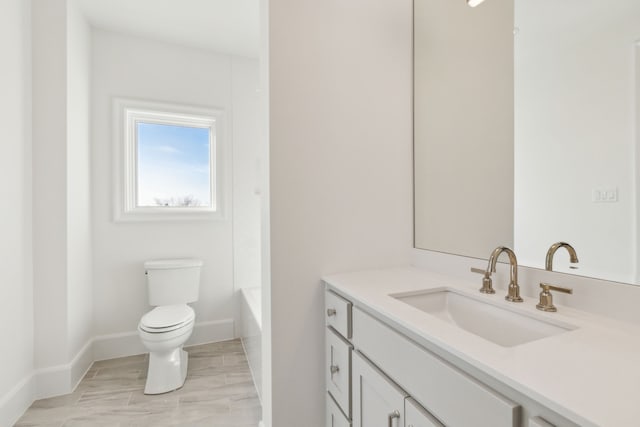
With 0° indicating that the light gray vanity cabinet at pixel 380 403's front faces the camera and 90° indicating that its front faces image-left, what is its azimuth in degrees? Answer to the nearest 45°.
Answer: approximately 45°

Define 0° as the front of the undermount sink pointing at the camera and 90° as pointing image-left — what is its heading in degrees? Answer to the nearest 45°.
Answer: approximately 45°

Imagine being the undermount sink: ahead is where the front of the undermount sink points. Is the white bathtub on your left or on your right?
on your right

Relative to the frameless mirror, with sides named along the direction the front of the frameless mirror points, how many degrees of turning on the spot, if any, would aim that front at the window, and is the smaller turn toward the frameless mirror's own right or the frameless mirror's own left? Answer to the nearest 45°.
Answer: approximately 45° to the frameless mirror's own right

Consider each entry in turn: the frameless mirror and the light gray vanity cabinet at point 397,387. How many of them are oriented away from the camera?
0

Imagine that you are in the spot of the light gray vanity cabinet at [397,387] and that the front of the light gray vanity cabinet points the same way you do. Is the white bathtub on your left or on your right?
on your right
